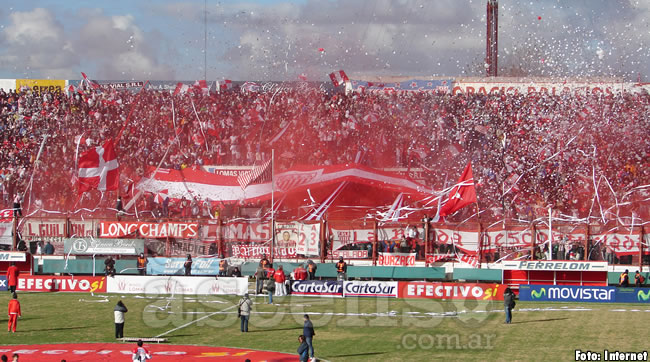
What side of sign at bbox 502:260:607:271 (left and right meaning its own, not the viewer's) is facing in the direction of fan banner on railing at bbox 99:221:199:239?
right

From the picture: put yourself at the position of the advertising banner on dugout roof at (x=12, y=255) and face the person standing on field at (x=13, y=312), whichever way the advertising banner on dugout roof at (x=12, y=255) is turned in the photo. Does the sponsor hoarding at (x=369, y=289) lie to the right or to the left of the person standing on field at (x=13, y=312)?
left

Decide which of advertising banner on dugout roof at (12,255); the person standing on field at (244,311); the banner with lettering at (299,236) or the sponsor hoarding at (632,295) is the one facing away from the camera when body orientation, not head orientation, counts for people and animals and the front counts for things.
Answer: the person standing on field

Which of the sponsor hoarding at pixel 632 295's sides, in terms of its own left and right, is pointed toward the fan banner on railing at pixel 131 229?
right

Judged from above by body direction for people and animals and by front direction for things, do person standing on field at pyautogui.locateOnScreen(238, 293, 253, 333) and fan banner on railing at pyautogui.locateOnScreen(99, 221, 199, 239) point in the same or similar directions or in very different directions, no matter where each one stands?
very different directions

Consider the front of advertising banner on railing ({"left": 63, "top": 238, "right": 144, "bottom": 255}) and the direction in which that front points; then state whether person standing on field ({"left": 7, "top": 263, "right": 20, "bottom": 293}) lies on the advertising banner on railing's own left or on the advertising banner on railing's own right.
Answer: on the advertising banner on railing's own right

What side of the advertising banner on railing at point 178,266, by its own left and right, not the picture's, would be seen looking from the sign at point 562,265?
left

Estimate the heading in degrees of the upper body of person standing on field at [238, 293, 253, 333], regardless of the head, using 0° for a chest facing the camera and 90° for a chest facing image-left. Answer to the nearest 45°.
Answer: approximately 180°

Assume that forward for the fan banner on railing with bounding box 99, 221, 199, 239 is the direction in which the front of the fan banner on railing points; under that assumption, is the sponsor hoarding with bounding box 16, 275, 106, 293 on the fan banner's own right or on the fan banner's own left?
on the fan banner's own right

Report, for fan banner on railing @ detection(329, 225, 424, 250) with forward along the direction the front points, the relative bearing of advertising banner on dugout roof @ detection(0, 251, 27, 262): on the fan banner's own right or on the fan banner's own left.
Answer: on the fan banner's own right

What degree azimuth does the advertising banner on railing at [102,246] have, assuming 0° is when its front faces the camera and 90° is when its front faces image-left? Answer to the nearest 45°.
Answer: approximately 0°
